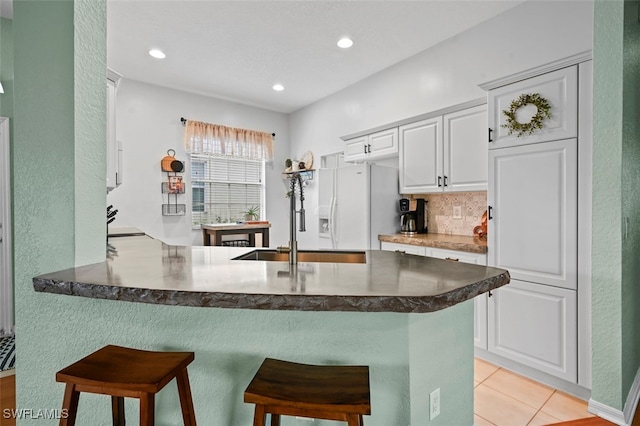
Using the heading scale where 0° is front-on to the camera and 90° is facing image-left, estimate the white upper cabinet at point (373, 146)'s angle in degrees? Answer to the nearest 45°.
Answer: approximately 45°

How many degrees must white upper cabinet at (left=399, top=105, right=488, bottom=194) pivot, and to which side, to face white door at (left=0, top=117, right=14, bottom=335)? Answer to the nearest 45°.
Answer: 0° — it already faces it

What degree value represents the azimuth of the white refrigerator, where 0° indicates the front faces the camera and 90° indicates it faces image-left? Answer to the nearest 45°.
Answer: approximately 45°

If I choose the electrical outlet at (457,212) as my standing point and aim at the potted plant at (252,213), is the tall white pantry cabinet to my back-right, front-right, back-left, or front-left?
back-left

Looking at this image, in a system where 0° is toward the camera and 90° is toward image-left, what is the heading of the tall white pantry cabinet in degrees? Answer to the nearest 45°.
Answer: approximately 45°

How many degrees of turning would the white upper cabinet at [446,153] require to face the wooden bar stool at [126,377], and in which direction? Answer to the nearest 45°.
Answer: approximately 45° to its left

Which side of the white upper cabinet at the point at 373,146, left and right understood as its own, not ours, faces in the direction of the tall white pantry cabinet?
left

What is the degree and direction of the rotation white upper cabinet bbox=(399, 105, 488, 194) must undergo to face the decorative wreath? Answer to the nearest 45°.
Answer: approximately 90° to its left

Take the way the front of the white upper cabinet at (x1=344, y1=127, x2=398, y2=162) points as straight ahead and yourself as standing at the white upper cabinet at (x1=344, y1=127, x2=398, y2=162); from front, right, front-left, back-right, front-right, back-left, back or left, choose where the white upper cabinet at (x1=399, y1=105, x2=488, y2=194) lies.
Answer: left
